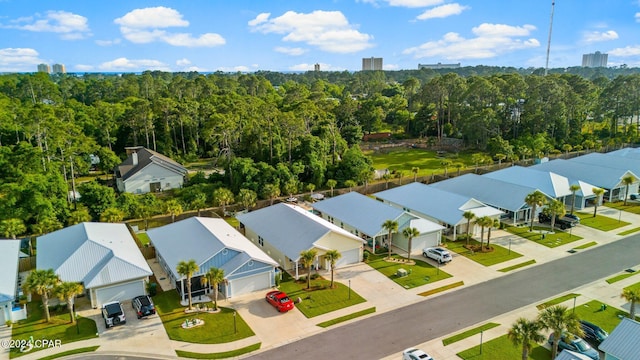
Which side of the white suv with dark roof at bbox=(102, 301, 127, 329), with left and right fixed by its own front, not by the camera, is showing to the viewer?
back

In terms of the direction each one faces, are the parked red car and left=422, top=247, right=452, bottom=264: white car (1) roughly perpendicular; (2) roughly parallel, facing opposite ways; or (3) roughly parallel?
roughly parallel

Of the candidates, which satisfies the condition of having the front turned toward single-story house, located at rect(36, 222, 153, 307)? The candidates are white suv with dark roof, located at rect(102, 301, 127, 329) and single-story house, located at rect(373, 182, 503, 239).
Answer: the white suv with dark roof

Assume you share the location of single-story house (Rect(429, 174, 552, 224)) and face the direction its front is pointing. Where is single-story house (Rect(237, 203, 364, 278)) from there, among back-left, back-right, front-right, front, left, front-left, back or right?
right

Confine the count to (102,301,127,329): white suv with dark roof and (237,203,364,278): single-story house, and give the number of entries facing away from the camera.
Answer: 1

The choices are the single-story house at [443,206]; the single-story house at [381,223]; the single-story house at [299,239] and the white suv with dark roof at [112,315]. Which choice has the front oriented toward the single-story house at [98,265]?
the white suv with dark roof

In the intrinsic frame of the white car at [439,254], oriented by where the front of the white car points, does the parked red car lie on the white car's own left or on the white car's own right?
on the white car's own left

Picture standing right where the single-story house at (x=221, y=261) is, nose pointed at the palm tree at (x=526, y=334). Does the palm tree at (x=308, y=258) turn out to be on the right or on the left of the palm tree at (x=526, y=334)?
left

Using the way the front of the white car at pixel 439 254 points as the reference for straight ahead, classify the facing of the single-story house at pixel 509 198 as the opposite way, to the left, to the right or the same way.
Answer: the opposite way

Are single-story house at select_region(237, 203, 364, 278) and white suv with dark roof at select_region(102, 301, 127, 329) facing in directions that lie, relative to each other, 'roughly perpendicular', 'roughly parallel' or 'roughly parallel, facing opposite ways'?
roughly parallel, facing opposite ways

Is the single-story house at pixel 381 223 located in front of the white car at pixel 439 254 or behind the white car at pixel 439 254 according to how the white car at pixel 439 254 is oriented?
in front

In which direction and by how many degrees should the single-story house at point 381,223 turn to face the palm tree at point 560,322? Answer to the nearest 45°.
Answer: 0° — it already faces it

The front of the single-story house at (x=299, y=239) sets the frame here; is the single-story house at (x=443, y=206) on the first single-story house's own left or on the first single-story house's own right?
on the first single-story house's own left

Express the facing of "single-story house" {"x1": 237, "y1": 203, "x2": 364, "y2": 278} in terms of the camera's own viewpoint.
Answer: facing the viewer and to the right of the viewer

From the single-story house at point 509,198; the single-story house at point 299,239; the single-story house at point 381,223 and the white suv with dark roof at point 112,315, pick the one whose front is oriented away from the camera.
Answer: the white suv with dark roof

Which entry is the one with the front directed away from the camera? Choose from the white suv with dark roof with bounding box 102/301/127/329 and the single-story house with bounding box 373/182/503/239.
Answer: the white suv with dark roof

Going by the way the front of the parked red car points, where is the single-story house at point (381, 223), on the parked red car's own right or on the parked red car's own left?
on the parked red car's own right
